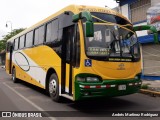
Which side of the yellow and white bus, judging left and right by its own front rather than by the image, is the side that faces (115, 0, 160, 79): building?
left
